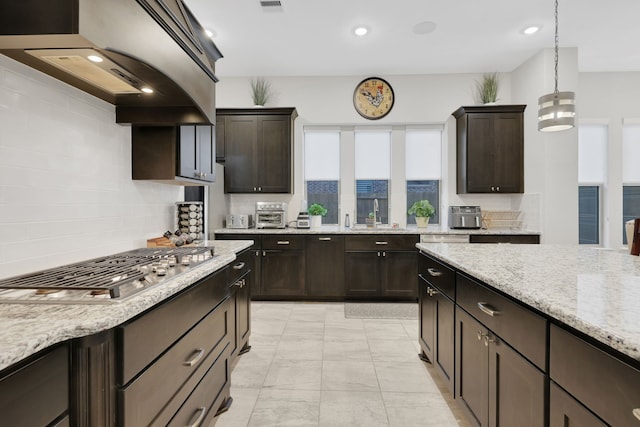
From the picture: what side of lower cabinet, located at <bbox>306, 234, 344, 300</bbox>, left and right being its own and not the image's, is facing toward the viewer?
front

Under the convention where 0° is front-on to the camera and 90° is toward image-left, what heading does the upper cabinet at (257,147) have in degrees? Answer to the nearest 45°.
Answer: approximately 0°

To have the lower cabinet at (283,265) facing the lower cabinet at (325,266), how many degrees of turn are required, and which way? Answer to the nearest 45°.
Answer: approximately 90° to its left

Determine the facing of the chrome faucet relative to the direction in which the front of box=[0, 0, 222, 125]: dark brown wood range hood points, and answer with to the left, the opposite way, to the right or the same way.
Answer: to the right

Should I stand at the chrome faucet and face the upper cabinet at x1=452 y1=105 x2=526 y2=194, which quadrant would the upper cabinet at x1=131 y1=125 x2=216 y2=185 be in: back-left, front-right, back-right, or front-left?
back-right

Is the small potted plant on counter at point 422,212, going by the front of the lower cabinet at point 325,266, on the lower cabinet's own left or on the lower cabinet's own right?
on the lower cabinet's own left

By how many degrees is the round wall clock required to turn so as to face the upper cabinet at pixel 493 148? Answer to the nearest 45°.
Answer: approximately 90° to its left

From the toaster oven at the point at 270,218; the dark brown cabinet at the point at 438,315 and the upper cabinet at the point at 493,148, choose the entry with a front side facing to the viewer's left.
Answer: the dark brown cabinet

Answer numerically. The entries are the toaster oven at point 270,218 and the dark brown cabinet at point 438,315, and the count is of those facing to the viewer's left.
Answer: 1

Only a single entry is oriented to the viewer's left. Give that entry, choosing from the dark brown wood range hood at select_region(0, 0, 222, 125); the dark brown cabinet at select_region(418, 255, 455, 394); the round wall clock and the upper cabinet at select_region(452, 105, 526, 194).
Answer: the dark brown cabinet

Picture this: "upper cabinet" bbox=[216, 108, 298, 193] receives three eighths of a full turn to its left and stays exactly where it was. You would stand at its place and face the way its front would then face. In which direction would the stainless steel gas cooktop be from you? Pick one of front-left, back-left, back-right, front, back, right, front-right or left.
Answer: back-right

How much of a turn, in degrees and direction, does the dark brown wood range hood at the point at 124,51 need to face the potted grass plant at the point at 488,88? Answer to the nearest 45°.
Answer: approximately 45° to its left

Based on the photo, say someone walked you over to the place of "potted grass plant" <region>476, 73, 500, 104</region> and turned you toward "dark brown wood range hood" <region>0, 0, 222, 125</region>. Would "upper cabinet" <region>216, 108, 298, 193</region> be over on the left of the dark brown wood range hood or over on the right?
right

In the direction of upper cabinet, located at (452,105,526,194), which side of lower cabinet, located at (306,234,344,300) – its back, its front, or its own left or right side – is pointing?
left
